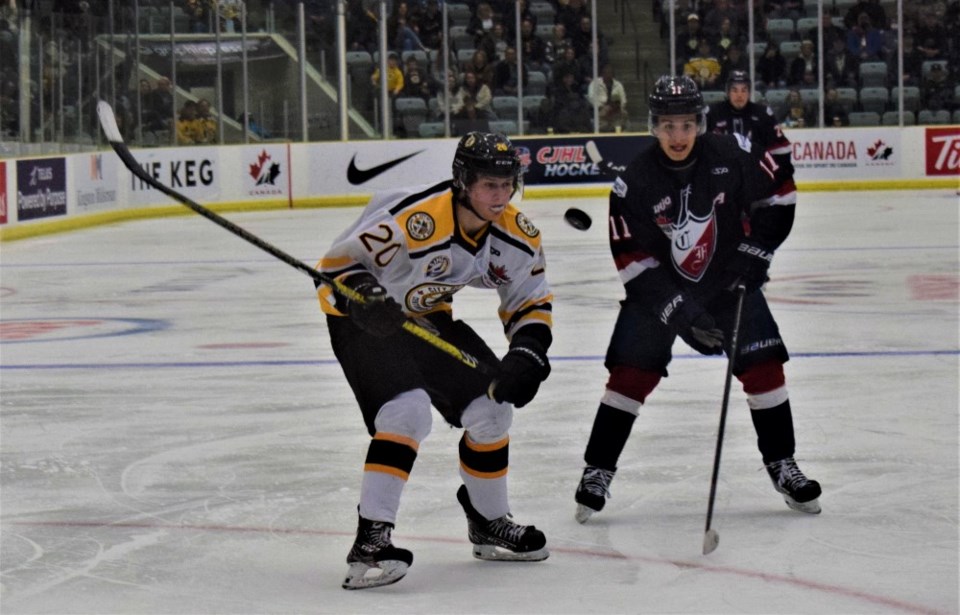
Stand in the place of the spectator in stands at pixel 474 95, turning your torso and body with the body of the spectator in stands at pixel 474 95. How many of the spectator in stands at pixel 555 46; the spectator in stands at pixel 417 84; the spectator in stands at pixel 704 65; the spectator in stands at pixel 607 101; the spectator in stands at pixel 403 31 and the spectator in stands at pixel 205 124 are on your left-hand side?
3

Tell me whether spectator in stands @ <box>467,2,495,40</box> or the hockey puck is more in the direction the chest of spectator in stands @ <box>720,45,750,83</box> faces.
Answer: the hockey puck

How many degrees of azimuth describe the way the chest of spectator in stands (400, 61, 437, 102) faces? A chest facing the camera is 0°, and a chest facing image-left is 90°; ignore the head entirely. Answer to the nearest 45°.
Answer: approximately 0°

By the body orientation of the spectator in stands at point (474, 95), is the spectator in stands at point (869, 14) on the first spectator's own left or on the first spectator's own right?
on the first spectator's own left

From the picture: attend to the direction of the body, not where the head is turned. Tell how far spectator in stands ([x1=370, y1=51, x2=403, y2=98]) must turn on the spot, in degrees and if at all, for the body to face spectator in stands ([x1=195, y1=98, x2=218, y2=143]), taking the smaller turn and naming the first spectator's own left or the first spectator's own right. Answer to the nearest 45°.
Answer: approximately 45° to the first spectator's own right

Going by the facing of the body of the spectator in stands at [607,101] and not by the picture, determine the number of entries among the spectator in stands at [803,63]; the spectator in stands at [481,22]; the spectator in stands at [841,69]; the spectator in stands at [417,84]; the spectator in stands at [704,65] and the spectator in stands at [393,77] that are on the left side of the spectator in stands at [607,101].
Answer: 3

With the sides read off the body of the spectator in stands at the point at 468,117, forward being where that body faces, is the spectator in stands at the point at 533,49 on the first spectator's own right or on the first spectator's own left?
on the first spectator's own left

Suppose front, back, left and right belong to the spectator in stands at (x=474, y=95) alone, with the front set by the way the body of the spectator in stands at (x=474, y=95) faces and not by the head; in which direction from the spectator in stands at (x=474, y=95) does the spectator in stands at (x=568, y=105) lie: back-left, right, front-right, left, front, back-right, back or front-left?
left
